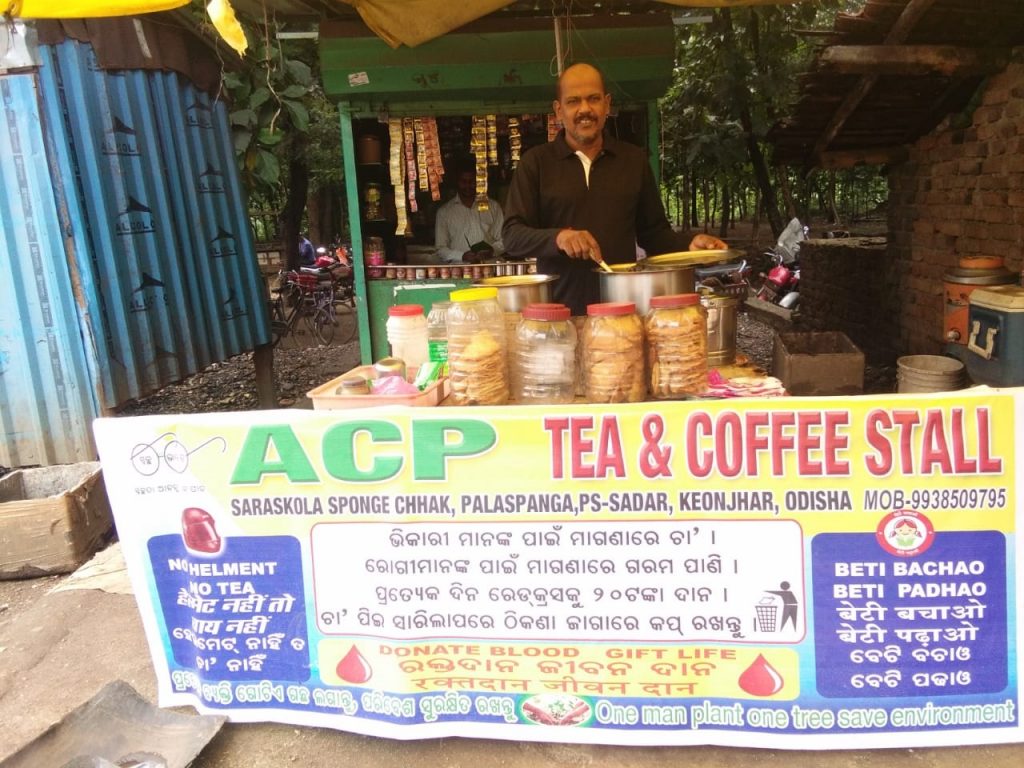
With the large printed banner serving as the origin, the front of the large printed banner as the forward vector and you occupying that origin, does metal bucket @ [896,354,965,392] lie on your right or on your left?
on your left

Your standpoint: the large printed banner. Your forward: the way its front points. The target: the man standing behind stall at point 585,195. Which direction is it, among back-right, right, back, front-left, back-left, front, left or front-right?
back

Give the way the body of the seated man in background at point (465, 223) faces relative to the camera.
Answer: toward the camera

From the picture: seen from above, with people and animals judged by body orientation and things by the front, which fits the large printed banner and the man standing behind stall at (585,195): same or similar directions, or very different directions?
same or similar directions

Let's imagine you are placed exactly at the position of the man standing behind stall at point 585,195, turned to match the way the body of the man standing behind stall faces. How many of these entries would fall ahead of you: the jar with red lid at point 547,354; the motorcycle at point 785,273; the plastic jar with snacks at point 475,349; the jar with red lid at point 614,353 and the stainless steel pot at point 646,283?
4

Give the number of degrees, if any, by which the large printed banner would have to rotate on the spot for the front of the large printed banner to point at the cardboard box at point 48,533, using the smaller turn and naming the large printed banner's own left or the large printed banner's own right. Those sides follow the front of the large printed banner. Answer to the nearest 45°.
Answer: approximately 135° to the large printed banner's own right

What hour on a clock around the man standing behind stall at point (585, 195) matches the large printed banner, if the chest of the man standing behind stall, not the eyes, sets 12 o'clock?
The large printed banner is roughly at 12 o'clock from the man standing behind stall.

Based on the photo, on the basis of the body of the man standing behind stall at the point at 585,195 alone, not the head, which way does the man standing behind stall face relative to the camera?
toward the camera

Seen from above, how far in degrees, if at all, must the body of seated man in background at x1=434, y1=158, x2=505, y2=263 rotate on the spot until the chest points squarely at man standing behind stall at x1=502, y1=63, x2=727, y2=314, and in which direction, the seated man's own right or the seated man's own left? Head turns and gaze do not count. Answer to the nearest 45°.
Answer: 0° — they already face them

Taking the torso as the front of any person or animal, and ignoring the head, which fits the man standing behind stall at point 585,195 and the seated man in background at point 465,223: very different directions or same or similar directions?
same or similar directions

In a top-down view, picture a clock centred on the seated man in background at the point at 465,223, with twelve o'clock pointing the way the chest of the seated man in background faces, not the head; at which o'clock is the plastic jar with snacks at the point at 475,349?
The plastic jar with snacks is roughly at 12 o'clock from the seated man in background.

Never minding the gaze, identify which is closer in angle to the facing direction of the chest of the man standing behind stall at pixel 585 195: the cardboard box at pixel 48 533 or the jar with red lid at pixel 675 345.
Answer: the jar with red lid
